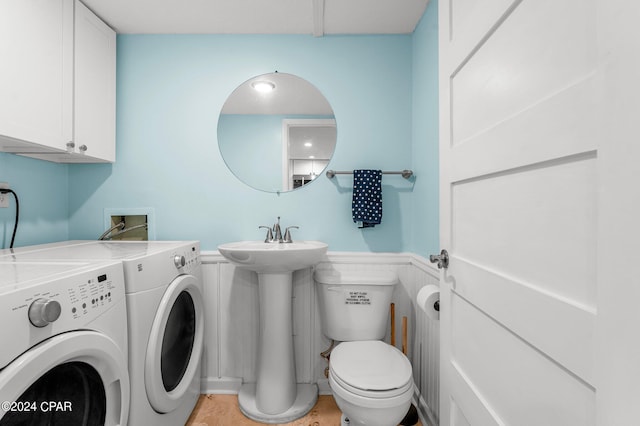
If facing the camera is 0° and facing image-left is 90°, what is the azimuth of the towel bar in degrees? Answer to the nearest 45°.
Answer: approximately 0°

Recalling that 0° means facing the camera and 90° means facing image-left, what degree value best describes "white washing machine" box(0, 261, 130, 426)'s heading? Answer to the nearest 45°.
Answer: approximately 315°

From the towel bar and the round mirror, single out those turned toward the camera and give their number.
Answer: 2

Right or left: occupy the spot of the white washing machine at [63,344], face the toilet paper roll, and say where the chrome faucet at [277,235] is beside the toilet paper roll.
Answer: left

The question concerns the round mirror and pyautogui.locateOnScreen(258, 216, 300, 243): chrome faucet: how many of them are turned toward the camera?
2

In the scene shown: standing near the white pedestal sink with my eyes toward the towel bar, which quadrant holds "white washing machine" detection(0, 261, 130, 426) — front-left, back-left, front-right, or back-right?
back-right

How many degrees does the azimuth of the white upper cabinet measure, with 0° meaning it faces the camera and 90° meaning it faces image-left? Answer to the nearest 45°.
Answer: approximately 315°

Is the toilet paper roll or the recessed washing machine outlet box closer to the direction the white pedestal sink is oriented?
the toilet paper roll
